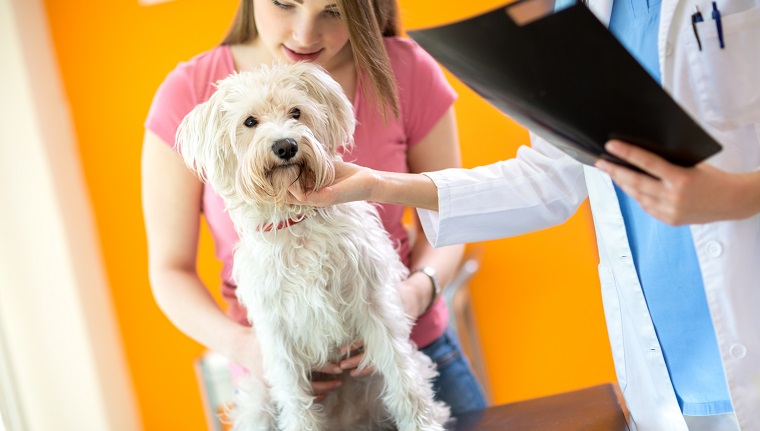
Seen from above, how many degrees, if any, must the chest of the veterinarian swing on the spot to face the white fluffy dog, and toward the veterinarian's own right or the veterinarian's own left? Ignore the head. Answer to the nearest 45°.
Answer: approximately 45° to the veterinarian's own right

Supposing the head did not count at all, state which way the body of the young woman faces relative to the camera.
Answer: toward the camera

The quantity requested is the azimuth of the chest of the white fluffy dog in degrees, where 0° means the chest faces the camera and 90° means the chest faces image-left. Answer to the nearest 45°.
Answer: approximately 0°

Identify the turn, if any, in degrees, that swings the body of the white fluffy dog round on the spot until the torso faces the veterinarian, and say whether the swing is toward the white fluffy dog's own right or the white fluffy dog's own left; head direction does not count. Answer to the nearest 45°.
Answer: approximately 90° to the white fluffy dog's own left

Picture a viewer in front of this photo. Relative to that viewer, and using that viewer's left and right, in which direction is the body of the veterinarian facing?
facing the viewer and to the left of the viewer

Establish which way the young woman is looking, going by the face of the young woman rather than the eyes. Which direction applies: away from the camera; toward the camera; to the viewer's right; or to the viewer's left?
toward the camera

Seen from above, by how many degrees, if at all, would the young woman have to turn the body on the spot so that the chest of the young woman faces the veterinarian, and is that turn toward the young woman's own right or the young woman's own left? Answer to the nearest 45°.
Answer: approximately 45° to the young woman's own left

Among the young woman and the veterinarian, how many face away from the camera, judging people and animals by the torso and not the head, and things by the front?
0

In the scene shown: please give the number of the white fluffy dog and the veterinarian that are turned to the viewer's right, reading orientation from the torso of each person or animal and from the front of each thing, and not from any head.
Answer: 0
